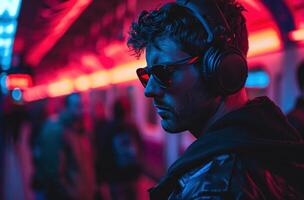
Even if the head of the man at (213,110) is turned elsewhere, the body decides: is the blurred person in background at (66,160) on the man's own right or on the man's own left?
on the man's own right

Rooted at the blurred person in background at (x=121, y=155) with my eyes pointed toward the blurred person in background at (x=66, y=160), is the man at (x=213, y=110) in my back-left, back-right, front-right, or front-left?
back-left

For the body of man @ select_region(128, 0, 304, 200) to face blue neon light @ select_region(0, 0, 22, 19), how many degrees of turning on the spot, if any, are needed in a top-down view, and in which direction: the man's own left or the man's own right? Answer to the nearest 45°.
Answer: approximately 45° to the man's own right

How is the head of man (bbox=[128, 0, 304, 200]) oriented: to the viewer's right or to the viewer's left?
to the viewer's left

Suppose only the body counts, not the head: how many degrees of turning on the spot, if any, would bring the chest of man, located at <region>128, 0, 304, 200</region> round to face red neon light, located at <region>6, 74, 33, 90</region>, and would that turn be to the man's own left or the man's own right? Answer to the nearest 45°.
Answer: approximately 45° to the man's own right

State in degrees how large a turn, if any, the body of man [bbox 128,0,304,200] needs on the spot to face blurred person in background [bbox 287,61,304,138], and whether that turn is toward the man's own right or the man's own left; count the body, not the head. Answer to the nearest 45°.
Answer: approximately 90° to the man's own right

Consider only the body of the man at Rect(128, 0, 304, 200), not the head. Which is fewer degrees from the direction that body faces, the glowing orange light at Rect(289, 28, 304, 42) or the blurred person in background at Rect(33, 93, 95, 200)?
the blurred person in background

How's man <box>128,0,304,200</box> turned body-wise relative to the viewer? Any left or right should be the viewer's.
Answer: facing to the left of the viewer
